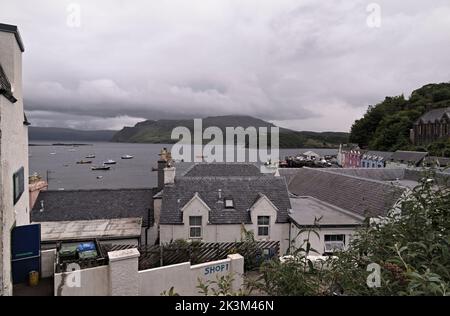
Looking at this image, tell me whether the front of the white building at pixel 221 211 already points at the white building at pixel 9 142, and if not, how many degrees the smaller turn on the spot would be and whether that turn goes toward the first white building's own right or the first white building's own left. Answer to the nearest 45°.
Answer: approximately 45° to the first white building's own right

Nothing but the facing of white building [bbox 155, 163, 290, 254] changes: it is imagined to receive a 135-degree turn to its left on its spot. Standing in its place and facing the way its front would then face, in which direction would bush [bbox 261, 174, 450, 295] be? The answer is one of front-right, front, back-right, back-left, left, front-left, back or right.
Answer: back-right

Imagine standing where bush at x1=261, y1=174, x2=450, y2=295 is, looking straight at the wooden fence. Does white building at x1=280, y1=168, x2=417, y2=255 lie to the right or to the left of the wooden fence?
right

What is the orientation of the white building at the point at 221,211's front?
toward the camera

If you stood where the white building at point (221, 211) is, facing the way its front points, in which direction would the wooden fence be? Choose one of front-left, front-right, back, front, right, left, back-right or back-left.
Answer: front

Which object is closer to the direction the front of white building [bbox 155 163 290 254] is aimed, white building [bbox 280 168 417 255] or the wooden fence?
the wooden fence

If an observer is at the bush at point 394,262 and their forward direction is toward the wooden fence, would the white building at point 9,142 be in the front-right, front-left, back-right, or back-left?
front-left

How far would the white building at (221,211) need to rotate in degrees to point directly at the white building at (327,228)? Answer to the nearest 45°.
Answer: approximately 90° to its left

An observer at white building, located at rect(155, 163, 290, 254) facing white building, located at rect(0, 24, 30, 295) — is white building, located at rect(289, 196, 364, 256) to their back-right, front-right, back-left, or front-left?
back-left

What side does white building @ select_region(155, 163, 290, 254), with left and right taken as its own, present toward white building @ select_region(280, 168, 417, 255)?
left
